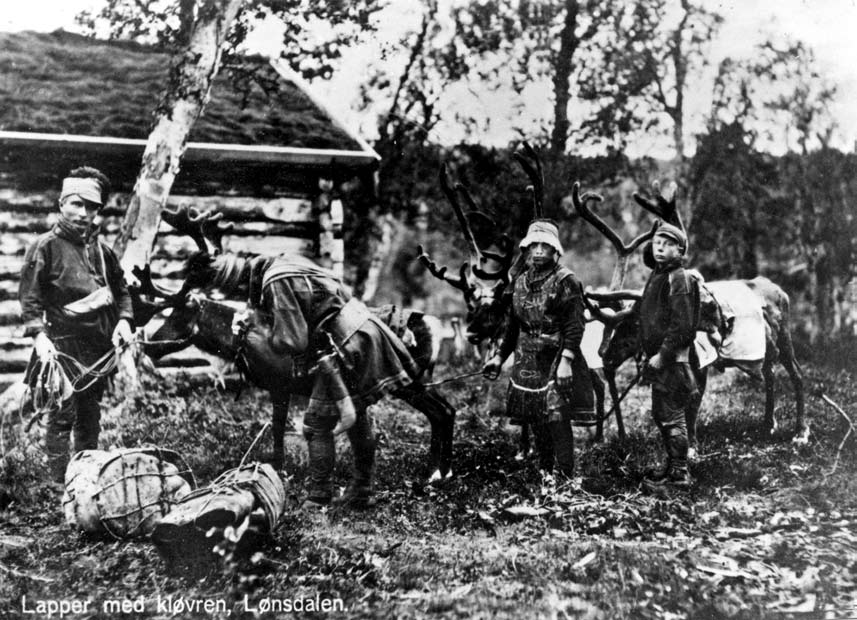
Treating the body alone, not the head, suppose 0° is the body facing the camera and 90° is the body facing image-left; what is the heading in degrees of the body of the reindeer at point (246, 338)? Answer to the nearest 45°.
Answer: approximately 90°

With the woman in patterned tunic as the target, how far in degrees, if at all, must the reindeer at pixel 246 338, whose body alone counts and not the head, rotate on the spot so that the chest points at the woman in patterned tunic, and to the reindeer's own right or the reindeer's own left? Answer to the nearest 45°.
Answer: approximately 180°

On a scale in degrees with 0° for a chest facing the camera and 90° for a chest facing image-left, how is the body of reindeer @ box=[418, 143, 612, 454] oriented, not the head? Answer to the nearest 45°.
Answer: approximately 45°

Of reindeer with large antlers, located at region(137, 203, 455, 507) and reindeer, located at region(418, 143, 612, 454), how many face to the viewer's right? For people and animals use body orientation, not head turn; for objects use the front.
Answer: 0

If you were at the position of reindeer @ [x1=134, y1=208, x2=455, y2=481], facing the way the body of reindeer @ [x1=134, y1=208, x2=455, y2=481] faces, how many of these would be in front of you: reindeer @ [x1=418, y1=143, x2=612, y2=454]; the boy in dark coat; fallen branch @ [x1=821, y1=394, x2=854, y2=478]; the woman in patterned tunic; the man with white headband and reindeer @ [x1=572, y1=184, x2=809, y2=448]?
1

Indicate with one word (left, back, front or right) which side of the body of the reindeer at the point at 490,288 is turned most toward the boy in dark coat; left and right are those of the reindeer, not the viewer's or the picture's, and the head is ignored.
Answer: left

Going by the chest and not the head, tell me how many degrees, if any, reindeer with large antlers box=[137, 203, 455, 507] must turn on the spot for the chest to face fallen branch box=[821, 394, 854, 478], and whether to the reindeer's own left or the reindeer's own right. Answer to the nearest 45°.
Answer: approximately 180°

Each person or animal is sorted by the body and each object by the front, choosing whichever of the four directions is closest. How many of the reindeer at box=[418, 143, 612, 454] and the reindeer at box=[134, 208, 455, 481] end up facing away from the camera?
0

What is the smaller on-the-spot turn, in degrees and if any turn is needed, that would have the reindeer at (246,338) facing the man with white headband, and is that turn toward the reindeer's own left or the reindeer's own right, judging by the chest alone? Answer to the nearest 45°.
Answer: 0° — it already faces them
